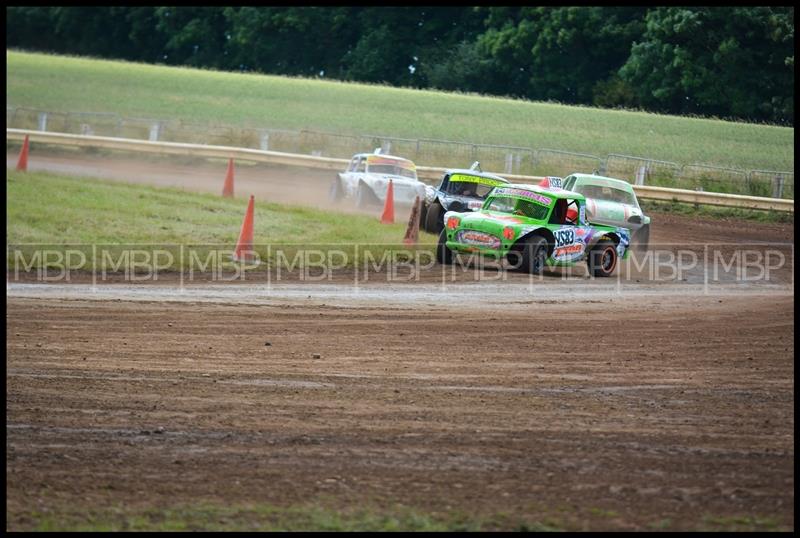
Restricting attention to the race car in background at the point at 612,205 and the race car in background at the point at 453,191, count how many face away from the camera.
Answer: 0

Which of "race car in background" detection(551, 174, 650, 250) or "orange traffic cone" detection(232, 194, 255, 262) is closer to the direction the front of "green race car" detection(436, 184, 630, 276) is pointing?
the orange traffic cone

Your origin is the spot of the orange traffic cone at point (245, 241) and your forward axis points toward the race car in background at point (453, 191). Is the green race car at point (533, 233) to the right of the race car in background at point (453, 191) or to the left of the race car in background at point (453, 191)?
right

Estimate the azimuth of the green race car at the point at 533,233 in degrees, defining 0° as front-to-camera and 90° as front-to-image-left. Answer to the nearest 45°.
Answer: approximately 45°

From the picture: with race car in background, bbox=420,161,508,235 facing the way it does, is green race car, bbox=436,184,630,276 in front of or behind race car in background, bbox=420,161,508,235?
in front
